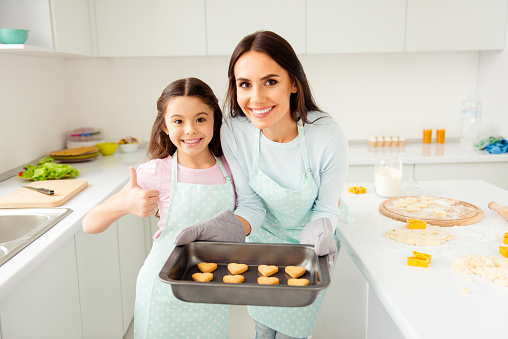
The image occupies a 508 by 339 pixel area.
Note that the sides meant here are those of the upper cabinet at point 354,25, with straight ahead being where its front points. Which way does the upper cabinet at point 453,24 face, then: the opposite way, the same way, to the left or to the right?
the same way

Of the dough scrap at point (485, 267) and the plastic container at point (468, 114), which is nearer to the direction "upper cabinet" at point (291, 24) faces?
the dough scrap

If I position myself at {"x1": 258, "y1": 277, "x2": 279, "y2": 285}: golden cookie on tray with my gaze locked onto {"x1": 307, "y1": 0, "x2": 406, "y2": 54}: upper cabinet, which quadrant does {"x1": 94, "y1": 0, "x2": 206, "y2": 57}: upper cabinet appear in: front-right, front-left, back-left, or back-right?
front-left

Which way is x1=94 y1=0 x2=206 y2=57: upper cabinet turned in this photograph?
toward the camera

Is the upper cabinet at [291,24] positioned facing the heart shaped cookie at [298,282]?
yes

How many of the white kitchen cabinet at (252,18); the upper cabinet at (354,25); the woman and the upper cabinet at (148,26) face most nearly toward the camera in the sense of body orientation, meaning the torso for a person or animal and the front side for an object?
4

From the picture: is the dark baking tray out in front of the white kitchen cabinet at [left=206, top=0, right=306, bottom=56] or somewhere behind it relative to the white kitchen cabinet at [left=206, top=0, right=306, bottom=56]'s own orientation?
in front

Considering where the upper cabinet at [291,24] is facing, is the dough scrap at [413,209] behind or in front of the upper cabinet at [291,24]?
in front

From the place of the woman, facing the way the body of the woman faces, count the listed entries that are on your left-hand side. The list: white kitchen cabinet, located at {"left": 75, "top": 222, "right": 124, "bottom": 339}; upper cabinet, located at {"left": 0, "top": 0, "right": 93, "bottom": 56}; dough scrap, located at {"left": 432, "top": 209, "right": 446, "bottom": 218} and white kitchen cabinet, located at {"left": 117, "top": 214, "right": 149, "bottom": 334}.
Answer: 1

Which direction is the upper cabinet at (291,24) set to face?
toward the camera

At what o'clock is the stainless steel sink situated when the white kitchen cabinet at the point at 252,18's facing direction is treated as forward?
The stainless steel sink is roughly at 1 o'clock from the white kitchen cabinet.

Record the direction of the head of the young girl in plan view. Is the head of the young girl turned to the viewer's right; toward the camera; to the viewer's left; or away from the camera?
toward the camera

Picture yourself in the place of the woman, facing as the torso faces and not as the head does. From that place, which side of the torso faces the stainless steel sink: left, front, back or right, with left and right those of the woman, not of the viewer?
right

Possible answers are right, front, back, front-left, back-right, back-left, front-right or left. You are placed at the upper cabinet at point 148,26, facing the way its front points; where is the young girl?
front

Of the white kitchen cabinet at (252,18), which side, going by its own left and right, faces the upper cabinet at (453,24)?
left

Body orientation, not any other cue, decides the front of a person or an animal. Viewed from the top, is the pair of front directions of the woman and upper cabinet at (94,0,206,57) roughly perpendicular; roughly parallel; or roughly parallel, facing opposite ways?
roughly parallel

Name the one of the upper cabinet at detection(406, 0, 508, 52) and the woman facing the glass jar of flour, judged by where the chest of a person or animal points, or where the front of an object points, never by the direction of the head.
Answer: the upper cabinet

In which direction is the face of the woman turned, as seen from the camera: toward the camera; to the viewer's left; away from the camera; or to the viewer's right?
toward the camera

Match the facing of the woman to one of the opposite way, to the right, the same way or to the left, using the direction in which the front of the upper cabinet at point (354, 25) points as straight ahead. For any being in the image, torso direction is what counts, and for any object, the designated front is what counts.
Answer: the same way

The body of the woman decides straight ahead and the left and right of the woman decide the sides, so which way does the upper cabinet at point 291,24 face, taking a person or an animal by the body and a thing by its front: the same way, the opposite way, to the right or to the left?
the same way

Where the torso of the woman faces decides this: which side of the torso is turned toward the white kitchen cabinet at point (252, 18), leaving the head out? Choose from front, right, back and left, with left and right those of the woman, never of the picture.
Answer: back

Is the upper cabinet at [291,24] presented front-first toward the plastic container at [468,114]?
no

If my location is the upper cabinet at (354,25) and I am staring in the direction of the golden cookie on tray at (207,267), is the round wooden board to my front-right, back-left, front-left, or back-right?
front-left
